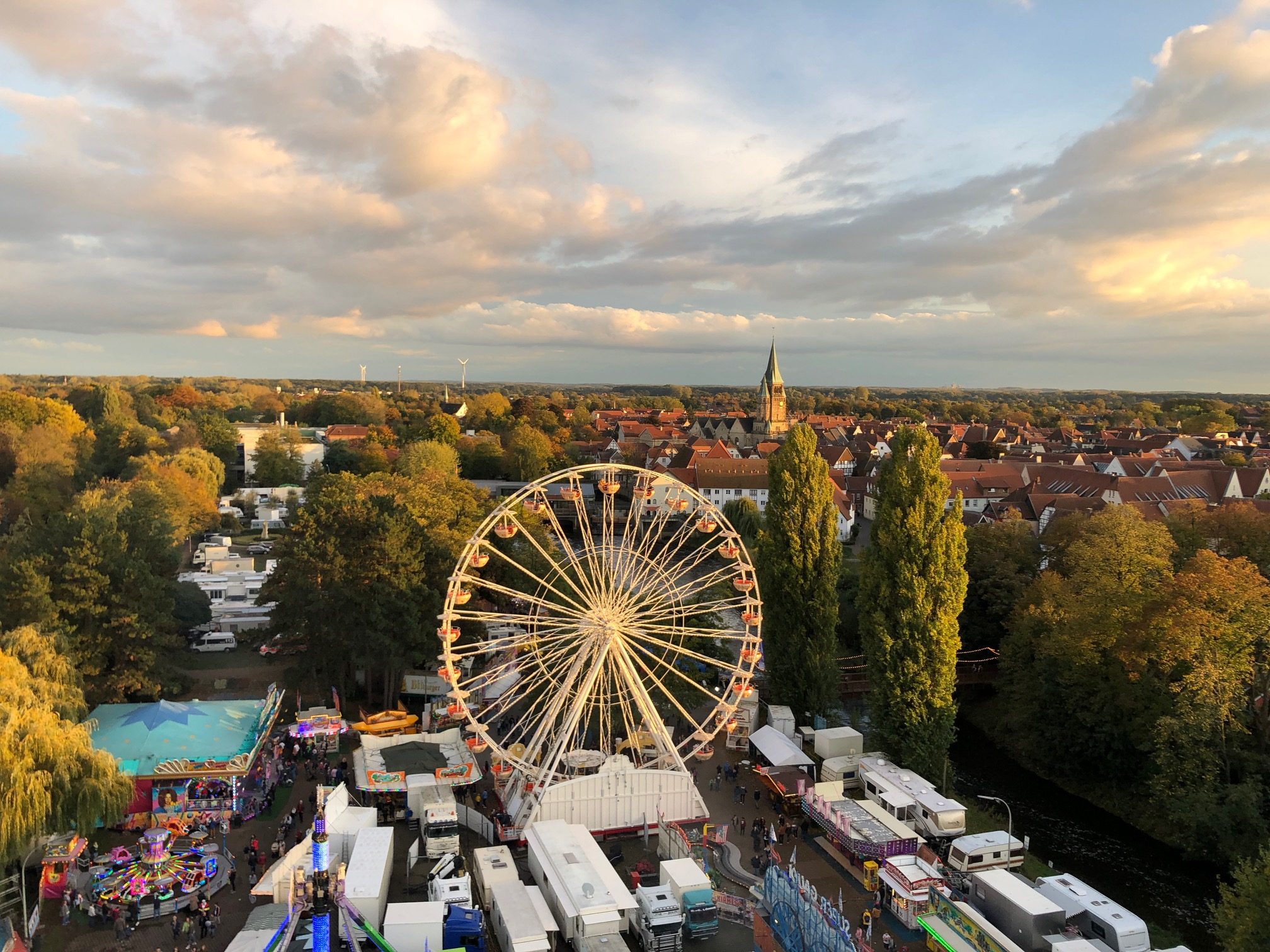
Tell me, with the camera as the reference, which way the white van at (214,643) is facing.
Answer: facing to the left of the viewer

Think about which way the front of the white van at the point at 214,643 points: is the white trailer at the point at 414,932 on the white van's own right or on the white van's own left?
on the white van's own left

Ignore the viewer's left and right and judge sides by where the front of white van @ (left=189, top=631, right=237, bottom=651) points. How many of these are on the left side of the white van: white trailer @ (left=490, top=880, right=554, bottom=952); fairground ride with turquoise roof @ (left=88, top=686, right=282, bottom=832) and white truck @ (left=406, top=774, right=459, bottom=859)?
3

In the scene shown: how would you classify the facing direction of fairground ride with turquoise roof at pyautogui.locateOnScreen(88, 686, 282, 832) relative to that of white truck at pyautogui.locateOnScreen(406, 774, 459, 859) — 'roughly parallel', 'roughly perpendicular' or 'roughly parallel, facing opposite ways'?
roughly perpendicular

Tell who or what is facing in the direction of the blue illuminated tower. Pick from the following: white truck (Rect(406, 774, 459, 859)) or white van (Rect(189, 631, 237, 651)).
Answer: the white truck

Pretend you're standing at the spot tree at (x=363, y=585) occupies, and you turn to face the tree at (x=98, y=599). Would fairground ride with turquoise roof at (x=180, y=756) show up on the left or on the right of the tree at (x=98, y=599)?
left

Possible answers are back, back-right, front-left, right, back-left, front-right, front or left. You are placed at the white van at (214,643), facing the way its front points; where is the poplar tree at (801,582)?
back-left

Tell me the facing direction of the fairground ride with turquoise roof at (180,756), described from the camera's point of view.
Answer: facing to the right of the viewer

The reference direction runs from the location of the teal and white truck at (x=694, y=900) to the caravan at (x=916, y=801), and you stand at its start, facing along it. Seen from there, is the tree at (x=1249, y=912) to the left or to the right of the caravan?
right
